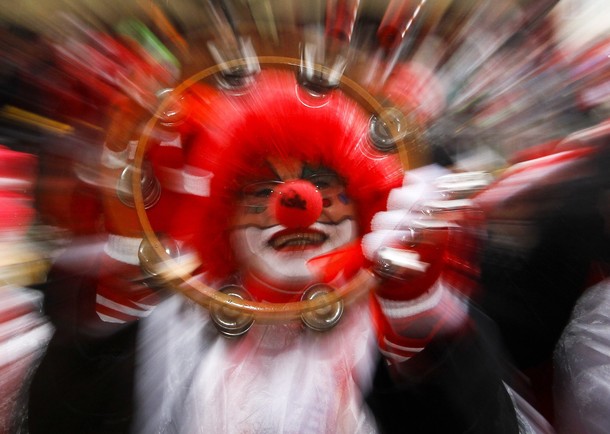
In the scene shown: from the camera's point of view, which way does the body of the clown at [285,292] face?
toward the camera

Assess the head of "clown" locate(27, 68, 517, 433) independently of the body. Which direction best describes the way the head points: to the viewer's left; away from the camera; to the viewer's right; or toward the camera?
toward the camera
